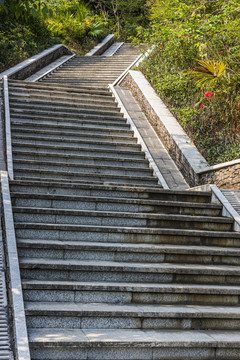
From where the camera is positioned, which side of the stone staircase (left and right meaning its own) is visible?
front

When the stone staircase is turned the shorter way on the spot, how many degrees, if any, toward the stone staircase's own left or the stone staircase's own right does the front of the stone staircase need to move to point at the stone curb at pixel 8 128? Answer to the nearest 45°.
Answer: approximately 135° to the stone staircase's own right
